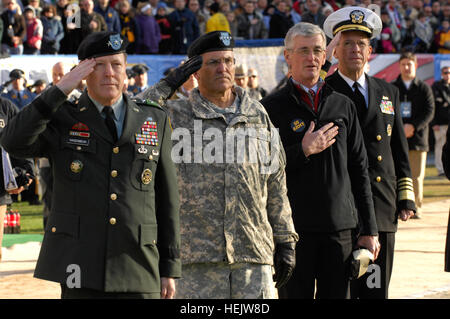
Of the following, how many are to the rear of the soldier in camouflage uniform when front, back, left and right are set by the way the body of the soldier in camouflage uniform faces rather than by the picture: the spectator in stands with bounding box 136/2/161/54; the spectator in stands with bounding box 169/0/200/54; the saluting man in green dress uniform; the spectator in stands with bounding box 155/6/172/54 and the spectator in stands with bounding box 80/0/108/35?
4

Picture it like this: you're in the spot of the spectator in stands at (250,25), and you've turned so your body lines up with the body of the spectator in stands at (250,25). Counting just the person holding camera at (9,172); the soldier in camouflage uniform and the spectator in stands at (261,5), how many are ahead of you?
2

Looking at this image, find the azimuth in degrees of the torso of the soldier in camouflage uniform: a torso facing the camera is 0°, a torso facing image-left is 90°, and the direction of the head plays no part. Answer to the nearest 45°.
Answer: approximately 0°

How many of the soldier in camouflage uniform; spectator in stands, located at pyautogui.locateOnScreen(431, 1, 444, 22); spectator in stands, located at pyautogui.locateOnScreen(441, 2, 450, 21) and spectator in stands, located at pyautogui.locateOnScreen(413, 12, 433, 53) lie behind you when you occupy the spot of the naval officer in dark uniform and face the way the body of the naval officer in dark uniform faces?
3

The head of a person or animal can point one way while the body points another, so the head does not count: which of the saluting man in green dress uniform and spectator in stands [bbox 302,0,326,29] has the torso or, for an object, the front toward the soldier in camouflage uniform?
the spectator in stands

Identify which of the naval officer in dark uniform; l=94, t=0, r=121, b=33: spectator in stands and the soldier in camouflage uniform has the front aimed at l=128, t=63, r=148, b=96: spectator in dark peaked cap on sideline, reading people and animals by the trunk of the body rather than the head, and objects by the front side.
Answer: l=94, t=0, r=121, b=33: spectator in stands

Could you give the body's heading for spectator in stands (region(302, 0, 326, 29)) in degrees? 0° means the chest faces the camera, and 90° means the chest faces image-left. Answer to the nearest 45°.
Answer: approximately 0°

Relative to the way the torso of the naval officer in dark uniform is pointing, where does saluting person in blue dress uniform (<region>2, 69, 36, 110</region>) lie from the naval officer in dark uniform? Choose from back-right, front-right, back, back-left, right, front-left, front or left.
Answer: back-right
